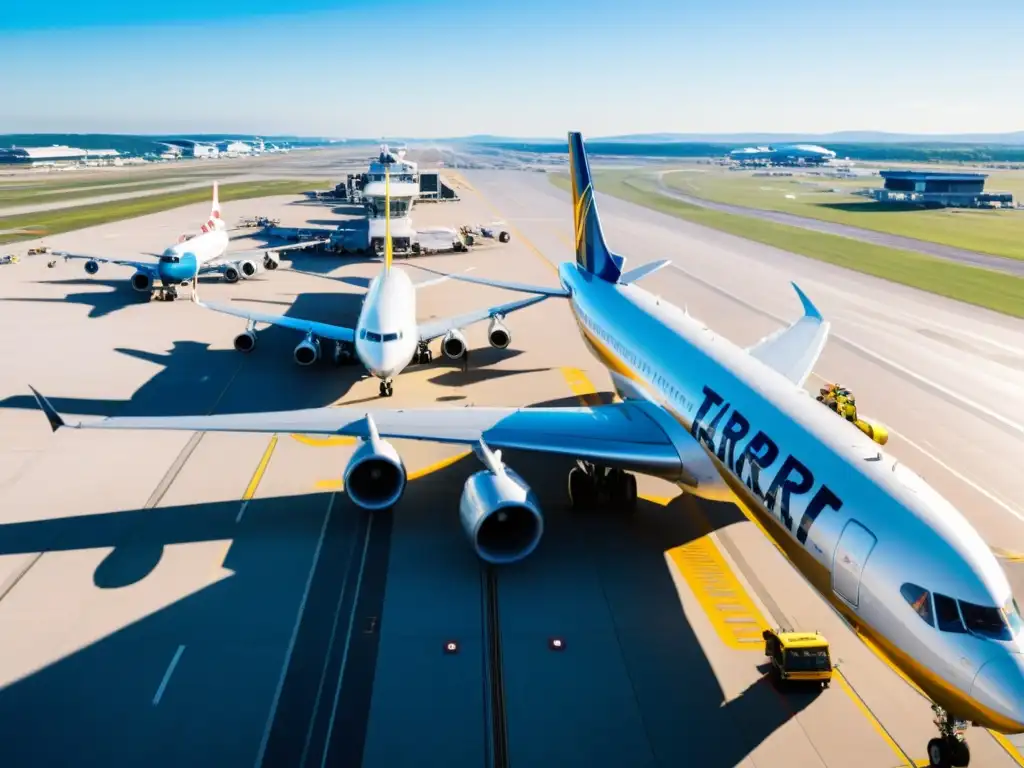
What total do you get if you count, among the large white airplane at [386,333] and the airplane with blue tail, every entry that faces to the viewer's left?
0

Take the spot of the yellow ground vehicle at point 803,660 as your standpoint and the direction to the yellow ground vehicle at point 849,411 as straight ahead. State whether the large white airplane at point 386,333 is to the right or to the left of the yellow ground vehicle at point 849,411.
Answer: left

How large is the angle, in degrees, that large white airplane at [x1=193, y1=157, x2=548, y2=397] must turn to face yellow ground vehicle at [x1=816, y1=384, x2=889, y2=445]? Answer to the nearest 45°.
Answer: approximately 45° to its left

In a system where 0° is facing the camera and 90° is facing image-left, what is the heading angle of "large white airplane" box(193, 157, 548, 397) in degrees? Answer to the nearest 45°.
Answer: approximately 0°

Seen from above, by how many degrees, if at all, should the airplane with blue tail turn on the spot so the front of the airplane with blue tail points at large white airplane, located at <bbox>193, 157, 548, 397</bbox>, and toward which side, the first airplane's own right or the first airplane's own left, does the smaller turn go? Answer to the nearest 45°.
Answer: approximately 180°

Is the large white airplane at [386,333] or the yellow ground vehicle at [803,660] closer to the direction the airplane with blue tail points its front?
the yellow ground vehicle

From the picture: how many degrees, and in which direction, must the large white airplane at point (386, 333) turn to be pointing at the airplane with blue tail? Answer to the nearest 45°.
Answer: approximately 45° to its left

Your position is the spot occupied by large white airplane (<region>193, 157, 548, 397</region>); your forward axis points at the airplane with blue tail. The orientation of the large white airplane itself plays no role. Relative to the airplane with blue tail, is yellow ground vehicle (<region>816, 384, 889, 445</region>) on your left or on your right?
left

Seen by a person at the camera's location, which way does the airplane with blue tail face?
facing the viewer and to the right of the viewer

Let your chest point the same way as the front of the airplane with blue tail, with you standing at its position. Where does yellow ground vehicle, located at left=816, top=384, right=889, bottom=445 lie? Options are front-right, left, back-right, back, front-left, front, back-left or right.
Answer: left
